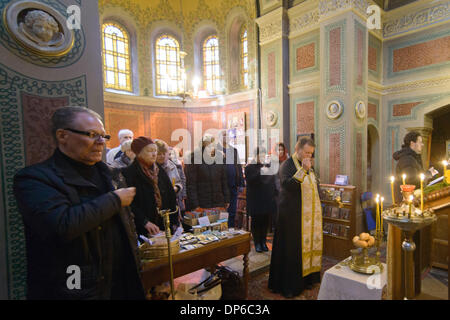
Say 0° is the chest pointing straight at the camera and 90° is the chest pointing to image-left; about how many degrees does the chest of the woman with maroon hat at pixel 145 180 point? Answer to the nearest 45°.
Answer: approximately 315°

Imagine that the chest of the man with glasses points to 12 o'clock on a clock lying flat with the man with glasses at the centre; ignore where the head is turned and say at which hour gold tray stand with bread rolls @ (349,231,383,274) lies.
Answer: The gold tray stand with bread rolls is roughly at 11 o'clock from the man with glasses.

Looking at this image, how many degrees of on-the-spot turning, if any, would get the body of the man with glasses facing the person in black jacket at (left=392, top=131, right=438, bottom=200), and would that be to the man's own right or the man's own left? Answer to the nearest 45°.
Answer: approximately 45° to the man's own left

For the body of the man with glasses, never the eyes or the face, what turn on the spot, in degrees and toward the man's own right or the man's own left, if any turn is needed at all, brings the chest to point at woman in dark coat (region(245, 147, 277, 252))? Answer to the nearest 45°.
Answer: approximately 90° to the man's own left

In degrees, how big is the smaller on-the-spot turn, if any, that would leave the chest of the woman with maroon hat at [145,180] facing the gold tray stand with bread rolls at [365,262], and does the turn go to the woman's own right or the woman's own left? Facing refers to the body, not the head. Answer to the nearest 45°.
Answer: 0° — they already face it
